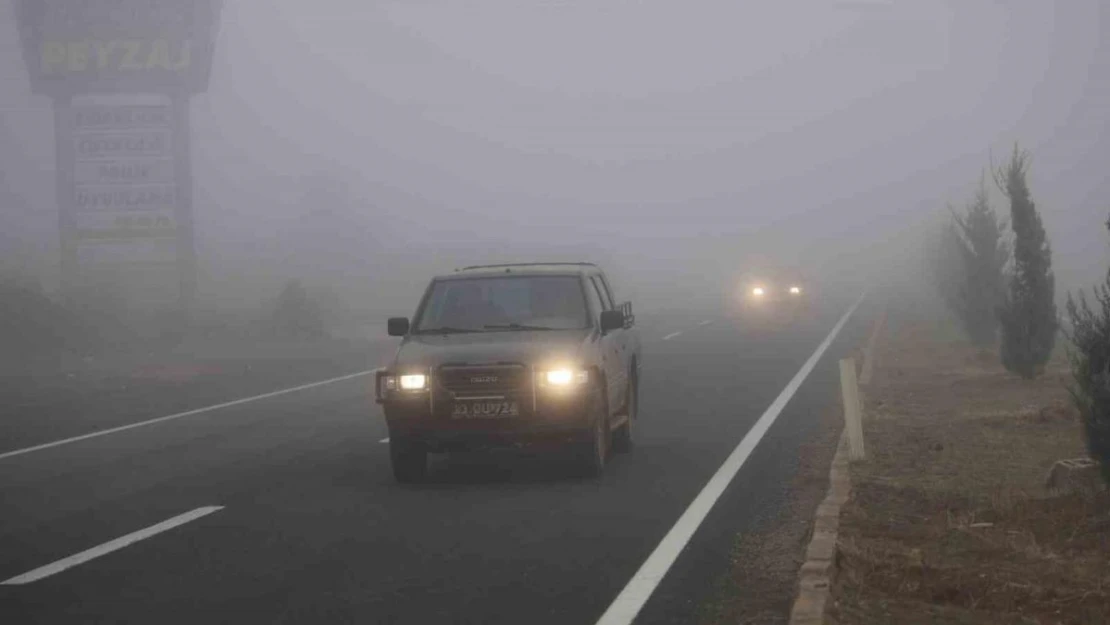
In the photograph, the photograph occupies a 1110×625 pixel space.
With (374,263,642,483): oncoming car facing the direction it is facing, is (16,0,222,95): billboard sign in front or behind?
behind

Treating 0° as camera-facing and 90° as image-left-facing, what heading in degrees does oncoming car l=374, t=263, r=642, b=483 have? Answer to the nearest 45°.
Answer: approximately 0°

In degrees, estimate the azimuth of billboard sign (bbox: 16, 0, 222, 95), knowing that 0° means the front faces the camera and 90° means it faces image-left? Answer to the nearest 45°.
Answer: approximately 0°

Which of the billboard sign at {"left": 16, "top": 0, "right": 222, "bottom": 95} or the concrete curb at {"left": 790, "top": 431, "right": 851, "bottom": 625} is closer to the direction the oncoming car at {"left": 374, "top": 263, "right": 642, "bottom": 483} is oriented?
the concrete curb

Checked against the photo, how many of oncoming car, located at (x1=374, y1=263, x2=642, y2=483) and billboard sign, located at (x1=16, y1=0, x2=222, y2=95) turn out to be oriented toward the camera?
2

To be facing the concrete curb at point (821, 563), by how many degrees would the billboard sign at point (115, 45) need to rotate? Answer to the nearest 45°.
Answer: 0° — it already faces it
